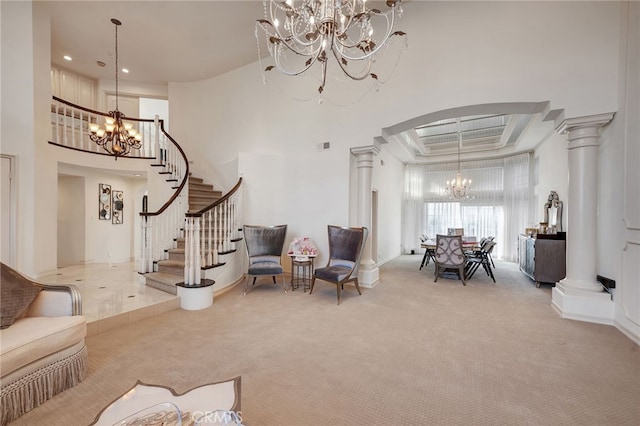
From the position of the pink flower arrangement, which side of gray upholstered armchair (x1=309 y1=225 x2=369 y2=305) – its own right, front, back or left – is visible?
right

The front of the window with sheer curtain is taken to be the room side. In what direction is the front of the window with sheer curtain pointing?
toward the camera

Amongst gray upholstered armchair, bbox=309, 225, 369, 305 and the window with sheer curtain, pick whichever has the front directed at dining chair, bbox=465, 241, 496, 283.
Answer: the window with sheer curtain

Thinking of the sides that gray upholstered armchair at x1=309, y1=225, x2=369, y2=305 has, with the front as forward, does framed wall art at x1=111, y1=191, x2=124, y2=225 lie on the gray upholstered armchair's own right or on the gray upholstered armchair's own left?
on the gray upholstered armchair's own right

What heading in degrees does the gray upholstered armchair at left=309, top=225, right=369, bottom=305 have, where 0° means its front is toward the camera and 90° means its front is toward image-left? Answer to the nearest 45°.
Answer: approximately 45°

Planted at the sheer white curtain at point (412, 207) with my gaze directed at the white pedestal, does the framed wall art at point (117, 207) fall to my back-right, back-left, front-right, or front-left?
front-right

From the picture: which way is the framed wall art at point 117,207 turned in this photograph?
toward the camera

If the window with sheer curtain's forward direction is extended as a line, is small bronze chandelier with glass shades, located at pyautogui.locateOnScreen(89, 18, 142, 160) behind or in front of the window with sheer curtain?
in front

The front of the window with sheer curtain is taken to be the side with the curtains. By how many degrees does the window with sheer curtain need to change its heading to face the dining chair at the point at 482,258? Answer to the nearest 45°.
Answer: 0° — it already faces it

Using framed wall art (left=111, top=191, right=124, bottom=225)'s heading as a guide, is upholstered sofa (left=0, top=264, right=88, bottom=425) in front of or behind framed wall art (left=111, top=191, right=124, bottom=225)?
in front

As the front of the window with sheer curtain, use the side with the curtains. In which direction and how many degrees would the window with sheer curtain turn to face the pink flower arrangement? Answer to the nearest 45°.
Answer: approximately 45° to its right

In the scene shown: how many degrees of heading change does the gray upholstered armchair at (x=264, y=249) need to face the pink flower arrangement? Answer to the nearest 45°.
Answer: approximately 90° to its left
